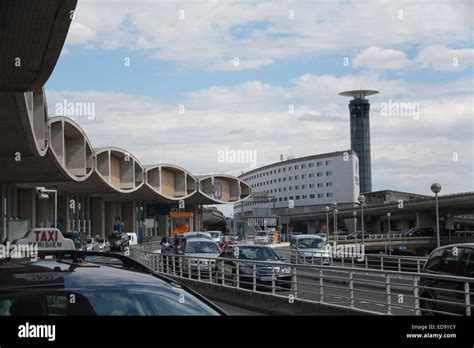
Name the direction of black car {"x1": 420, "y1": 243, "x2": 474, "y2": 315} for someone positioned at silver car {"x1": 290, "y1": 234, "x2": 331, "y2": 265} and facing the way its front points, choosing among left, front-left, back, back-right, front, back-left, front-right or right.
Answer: front

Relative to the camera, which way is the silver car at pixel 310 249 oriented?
toward the camera

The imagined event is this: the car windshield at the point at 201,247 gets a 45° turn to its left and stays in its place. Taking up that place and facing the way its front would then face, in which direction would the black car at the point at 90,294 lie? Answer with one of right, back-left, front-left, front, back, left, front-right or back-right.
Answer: front-right

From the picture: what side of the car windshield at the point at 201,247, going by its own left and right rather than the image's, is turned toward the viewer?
front

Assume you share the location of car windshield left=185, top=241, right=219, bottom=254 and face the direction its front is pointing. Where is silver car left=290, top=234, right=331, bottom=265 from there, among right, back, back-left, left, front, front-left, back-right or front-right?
back-left

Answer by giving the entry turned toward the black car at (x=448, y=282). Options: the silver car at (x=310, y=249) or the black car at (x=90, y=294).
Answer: the silver car

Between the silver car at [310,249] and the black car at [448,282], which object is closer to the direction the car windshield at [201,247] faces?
the black car

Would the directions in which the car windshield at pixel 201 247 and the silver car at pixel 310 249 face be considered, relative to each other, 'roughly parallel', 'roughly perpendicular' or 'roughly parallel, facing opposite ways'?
roughly parallel

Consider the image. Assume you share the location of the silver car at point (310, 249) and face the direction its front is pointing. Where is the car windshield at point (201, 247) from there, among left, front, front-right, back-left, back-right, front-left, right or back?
front-right
